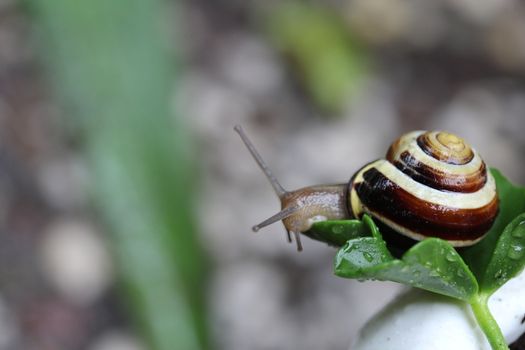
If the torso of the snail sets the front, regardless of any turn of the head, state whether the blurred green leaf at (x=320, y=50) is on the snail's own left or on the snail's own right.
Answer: on the snail's own right

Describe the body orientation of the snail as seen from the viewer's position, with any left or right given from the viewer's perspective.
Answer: facing to the left of the viewer
